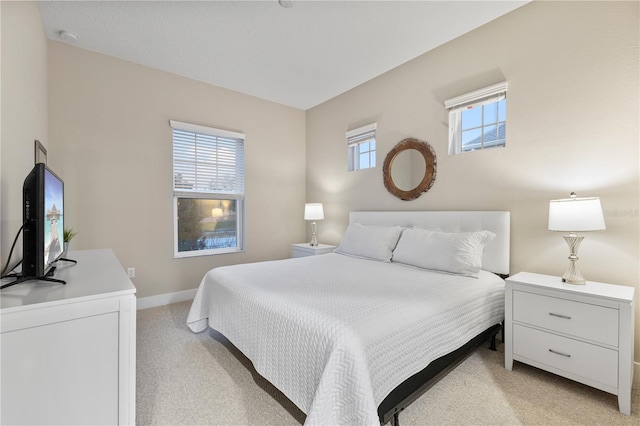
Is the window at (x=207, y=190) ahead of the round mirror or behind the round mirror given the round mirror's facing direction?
ahead

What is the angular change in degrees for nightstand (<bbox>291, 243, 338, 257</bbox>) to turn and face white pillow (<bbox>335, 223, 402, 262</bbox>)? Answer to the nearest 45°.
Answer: approximately 90° to its left

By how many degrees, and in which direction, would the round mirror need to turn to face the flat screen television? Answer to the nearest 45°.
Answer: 0° — it already faces it

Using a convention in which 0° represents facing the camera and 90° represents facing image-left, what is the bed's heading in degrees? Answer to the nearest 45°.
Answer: approximately 45°

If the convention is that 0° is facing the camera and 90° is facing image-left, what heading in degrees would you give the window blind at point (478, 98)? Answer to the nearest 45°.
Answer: approximately 45°

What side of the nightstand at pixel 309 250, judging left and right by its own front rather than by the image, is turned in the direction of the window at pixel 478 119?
left

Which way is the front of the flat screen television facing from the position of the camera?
facing to the right of the viewer

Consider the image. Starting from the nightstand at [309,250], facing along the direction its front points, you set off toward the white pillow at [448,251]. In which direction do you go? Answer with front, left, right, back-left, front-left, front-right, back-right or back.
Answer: left

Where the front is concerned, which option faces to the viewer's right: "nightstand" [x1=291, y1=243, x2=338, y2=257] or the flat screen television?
the flat screen television
